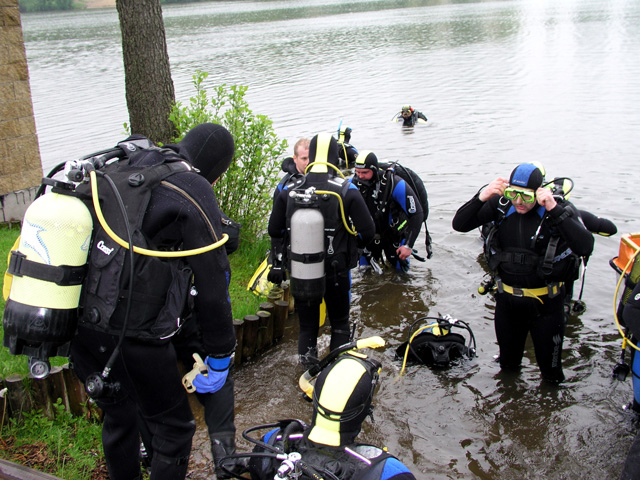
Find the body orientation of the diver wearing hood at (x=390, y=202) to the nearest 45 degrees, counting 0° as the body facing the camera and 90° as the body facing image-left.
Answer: approximately 45°

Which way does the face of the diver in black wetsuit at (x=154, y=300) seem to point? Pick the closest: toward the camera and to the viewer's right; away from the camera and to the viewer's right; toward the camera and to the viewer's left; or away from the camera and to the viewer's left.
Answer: away from the camera and to the viewer's right

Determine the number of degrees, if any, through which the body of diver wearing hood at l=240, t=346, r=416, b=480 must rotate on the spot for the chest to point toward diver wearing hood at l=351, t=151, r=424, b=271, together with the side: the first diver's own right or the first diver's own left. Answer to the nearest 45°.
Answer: approximately 45° to the first diver's own left

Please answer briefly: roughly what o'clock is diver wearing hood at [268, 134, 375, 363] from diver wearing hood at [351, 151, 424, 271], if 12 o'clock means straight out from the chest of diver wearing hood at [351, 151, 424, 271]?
diver wearing hood at [268, 134, 375, 363] is roughly at 11 o'clock from diver wearing hood at [351, 151, 424, 271].

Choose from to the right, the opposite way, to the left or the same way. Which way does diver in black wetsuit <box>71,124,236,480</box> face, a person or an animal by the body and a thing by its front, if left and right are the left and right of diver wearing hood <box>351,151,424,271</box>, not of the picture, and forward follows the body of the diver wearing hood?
the opposite way

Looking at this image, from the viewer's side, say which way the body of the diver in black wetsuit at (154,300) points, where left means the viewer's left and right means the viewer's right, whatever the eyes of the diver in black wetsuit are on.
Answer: facing away from the viewer and to the right of the viewer

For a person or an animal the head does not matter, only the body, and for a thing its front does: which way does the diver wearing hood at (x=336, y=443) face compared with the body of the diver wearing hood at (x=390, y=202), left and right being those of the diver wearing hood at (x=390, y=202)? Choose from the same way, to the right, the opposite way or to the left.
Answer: the opposite way

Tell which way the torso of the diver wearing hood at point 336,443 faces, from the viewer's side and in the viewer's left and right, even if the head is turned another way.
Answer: facing away from the viewer and to the right of the viewer

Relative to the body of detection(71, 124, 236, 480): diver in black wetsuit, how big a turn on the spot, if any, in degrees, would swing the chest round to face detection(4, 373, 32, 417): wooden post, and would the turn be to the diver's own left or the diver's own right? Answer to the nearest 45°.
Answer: approximately 90° to the diver's own left

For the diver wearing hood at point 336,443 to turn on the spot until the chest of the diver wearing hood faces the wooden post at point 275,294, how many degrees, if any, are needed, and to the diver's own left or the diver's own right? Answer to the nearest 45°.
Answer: approximately 45° to the diver's own left
